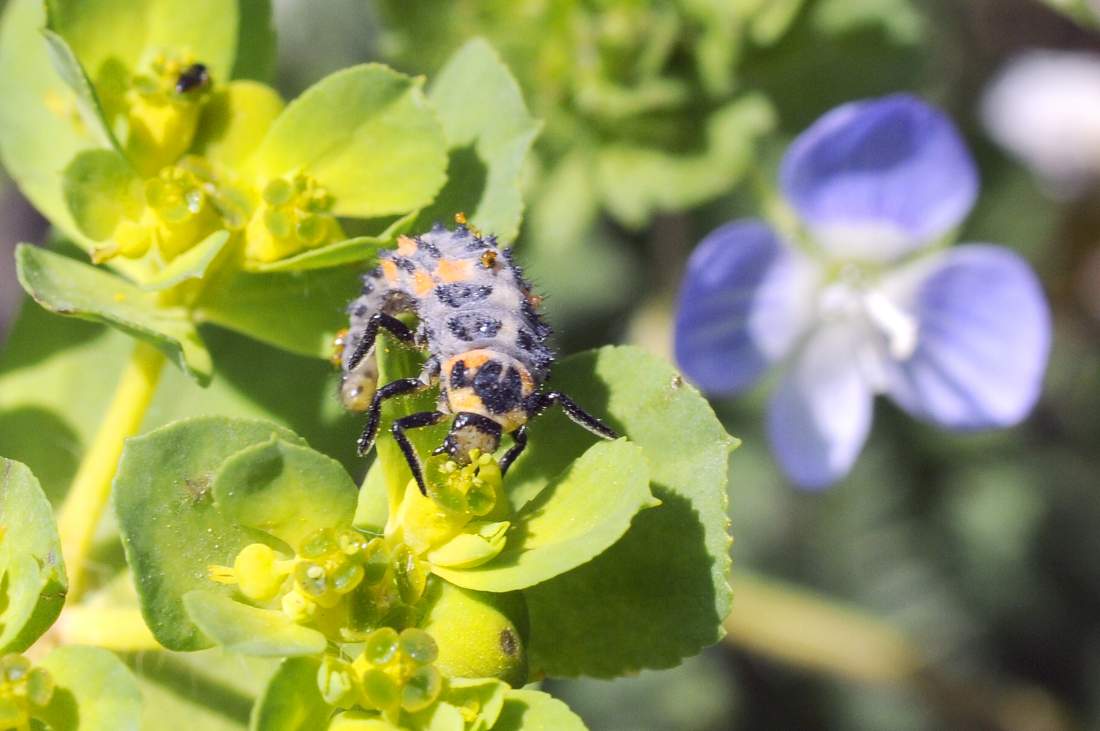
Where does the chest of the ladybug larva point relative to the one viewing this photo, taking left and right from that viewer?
facing the viewer

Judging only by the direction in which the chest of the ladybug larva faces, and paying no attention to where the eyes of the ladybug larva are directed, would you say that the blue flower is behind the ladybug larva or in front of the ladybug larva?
behind

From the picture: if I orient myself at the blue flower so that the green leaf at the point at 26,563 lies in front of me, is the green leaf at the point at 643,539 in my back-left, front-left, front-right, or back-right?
front-left
